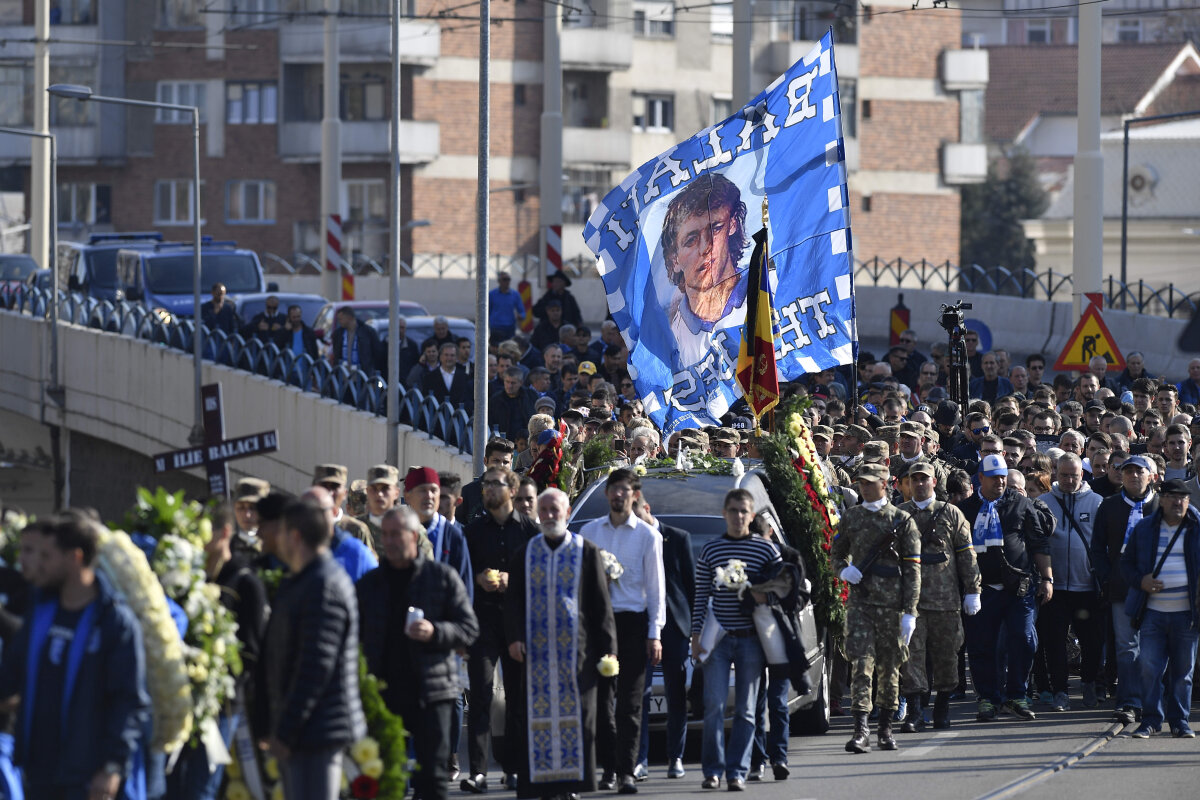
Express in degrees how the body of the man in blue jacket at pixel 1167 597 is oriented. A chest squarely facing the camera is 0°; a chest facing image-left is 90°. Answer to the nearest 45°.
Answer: approximately 0°

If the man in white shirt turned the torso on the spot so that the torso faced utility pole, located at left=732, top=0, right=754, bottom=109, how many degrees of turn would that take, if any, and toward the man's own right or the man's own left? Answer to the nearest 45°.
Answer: approximately 180°

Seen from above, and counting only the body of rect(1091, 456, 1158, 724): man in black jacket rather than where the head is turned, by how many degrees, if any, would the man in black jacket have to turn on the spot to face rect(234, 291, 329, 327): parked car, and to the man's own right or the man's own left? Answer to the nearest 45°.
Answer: approximately 135° to the man's own right

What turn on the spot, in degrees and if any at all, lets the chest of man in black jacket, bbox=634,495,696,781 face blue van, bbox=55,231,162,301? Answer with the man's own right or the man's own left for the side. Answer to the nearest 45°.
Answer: approximately 180°

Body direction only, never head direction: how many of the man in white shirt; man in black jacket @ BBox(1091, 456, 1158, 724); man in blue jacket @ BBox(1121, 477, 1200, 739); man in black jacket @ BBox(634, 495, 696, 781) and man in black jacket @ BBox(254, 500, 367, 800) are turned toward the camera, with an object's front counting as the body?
4
